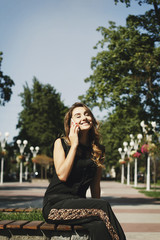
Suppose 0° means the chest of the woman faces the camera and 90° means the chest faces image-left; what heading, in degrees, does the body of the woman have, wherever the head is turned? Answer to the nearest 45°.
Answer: approximately 315°

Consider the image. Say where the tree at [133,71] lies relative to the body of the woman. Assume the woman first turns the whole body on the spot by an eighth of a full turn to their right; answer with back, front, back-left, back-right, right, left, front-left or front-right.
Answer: back
